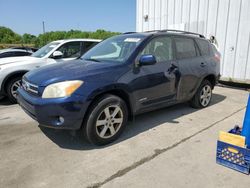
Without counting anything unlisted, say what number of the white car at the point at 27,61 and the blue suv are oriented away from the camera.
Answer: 0

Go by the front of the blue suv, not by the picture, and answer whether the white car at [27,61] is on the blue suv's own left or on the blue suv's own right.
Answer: on the blue suv's own right

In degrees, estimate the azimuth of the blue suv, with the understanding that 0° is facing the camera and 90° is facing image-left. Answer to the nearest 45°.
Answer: approximately 45°

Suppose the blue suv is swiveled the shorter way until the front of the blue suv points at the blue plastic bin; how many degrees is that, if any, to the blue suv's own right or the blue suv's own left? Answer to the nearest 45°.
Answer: approximately 90° to the blue suv's own left

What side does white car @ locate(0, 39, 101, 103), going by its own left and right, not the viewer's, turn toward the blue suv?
left

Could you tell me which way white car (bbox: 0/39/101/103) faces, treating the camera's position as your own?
facing the viewer and to the left of the viewer

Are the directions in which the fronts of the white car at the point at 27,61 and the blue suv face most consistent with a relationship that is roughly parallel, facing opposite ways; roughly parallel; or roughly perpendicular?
roughly parallel
